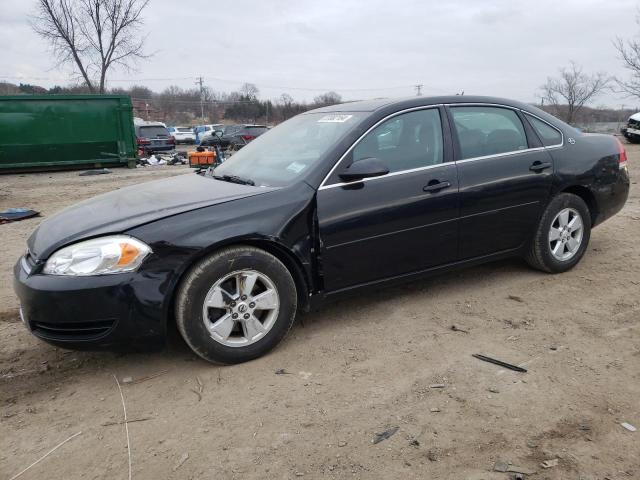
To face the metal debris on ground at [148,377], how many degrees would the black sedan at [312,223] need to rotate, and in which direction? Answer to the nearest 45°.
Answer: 0° — it already faces it

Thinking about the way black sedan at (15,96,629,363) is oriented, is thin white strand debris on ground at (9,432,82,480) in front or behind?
in front

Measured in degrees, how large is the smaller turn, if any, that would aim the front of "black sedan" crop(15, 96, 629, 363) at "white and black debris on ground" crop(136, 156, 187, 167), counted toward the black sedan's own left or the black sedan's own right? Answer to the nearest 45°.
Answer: approximately 135° to the black sedan's own right

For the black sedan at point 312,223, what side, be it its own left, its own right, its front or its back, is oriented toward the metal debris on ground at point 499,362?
left

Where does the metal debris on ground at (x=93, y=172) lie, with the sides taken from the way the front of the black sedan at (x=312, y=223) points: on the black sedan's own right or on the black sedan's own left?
on the black sedan's own right

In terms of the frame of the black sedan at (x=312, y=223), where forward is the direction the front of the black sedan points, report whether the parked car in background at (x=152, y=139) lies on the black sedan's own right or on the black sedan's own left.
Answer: on the black sedan's own right

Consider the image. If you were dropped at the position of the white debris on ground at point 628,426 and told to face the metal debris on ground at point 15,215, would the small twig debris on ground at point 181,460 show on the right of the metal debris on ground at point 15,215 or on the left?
left

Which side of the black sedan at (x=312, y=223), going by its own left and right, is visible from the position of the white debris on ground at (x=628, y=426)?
left

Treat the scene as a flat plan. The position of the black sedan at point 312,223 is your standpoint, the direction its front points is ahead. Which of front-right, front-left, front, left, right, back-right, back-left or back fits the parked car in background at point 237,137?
back-right

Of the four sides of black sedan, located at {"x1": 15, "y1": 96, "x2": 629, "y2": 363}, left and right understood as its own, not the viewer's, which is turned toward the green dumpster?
right

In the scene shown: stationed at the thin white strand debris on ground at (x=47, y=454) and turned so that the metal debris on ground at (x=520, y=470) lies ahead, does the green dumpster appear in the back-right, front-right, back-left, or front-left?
back-left

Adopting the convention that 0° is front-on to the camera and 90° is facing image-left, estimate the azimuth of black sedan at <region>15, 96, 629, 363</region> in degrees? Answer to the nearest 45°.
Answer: approximately 45°
